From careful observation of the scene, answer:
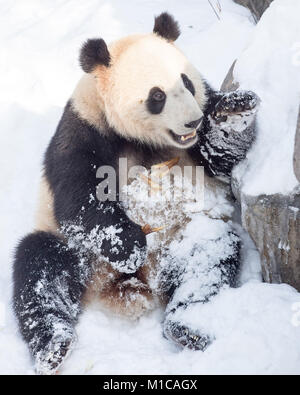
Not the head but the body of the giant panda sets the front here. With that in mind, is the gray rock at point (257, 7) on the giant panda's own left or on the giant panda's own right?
on the giant panda's own left
